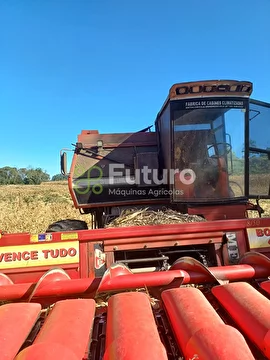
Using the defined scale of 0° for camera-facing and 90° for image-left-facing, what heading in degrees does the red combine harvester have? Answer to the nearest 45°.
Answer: approximately 0°
